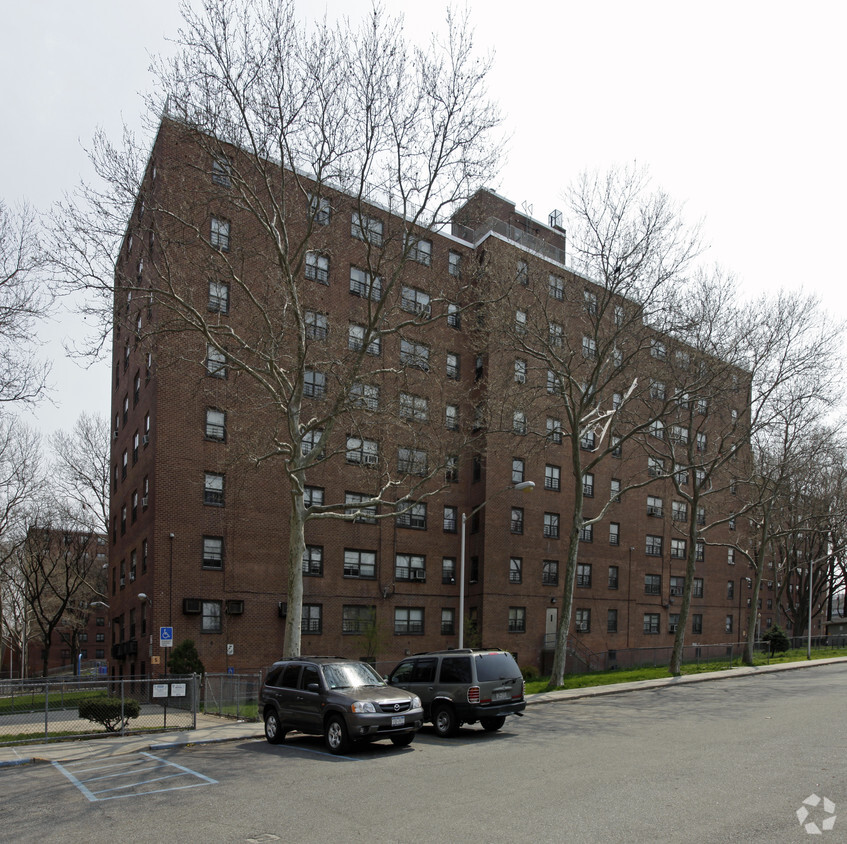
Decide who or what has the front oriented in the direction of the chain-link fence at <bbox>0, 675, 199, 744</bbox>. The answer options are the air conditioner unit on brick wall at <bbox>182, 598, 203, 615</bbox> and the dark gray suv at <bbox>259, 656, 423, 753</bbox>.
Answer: the air conditioner unit on brick wall

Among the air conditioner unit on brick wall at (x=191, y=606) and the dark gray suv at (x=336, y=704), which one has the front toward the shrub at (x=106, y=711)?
the air conditioner unit on brick wall

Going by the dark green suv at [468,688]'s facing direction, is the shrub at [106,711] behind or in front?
in front

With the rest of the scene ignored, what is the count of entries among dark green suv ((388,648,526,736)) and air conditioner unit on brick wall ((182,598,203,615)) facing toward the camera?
1

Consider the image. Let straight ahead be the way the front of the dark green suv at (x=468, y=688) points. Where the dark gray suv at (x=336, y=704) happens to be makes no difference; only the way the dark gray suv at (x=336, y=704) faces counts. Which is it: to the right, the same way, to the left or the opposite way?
the opposite way

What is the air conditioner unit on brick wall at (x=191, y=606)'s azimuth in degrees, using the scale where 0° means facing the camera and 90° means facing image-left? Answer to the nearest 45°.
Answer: approximately 0°

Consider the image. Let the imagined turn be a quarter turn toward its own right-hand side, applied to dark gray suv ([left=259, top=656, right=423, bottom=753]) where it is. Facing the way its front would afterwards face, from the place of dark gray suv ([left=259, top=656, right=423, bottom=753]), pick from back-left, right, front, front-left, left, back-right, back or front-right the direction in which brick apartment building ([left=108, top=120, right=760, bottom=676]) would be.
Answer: back-right

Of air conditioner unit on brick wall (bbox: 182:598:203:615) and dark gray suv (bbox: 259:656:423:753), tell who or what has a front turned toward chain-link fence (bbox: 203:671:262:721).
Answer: the air conditioner unit on brick wall

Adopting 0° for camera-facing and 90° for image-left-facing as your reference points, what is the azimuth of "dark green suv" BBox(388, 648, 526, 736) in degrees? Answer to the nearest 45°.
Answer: approximately 135°

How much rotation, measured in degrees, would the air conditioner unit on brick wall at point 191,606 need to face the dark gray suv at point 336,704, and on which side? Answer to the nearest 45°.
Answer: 0° — it already faces it

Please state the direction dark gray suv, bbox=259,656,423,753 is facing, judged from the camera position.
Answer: facing the viewer and to the right of the viewer

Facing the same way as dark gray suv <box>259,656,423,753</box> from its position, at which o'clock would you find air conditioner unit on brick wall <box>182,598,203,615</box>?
The air conditioner unit on brick wall is roughly at 7 o'clock from the dark gray suv.

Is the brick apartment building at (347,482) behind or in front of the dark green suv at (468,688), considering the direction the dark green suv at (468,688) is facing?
in front
